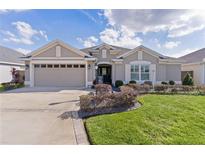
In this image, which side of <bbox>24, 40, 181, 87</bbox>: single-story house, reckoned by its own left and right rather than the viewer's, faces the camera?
front

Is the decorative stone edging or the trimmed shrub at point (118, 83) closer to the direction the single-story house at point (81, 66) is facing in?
the decorative stone edging

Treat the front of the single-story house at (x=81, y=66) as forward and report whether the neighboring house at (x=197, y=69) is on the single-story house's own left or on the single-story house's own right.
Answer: on the single-story house's own left

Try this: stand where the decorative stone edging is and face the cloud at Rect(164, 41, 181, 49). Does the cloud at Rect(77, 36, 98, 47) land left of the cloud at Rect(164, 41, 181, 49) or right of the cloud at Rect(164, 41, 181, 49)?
left

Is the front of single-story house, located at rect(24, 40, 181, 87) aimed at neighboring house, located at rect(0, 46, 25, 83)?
no

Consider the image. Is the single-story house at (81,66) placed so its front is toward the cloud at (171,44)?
no

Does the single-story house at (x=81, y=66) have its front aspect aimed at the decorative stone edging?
yes

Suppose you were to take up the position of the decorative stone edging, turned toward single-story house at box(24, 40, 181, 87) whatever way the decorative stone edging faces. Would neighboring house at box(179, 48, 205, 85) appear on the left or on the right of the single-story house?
right

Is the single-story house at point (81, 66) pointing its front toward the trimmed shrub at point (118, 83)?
no

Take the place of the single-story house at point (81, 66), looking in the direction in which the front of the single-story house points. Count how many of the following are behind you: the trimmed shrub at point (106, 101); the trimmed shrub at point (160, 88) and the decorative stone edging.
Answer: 0
